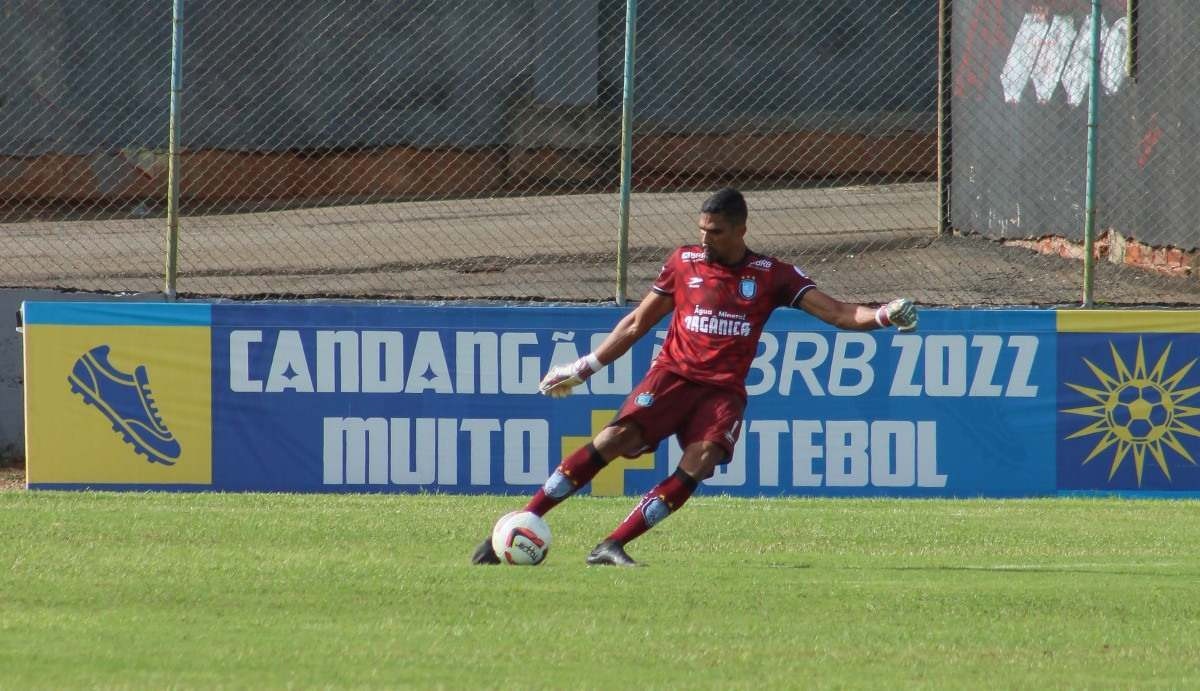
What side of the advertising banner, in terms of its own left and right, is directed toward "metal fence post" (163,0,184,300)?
right

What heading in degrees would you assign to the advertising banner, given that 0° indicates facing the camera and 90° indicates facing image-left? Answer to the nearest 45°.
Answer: approximately 0°

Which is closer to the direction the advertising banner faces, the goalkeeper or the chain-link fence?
the goalkeeper

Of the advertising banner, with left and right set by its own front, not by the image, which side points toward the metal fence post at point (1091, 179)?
left

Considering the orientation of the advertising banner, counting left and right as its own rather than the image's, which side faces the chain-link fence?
back

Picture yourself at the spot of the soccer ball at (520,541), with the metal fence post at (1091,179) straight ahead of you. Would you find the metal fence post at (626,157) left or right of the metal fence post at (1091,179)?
left

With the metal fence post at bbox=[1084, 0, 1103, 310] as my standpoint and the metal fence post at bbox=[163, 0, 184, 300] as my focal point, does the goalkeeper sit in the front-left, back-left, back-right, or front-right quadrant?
front-left

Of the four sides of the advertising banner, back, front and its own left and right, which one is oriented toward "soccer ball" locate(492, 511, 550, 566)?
front

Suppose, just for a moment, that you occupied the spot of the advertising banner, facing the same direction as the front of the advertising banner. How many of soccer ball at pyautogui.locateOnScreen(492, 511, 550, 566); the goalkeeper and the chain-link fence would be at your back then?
1

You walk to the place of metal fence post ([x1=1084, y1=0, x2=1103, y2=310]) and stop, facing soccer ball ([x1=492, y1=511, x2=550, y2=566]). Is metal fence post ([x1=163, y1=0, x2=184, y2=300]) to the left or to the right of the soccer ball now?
right
